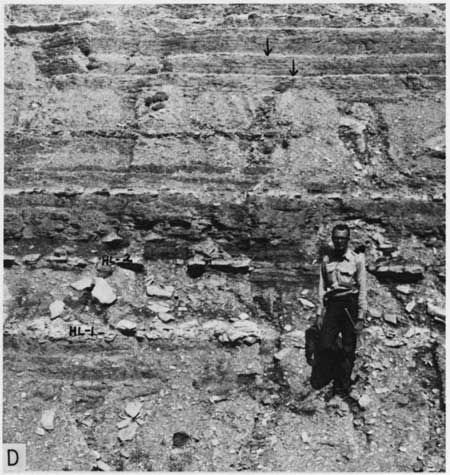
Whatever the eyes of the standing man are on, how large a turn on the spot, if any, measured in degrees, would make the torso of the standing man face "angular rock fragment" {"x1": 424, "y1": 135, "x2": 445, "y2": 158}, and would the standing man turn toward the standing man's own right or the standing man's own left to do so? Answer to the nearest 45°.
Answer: approximately 135° to the standing man's own left

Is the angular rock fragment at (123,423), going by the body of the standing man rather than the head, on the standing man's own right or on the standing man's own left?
on the standing man's own right

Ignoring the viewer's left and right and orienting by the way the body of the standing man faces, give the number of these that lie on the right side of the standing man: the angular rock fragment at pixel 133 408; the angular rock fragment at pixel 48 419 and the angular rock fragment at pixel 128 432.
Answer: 3

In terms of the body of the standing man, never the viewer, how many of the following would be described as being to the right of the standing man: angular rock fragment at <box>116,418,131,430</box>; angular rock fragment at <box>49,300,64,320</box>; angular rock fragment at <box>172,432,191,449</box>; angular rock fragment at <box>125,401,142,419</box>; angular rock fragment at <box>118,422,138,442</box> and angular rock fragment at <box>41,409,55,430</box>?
6

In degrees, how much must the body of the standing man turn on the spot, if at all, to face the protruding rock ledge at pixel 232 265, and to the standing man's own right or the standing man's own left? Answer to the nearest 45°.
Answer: approximately 135° to the standing man's own right

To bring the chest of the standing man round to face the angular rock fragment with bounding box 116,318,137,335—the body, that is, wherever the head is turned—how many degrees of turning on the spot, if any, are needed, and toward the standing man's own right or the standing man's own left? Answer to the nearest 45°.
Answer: approximately 90° to the standing man's own right

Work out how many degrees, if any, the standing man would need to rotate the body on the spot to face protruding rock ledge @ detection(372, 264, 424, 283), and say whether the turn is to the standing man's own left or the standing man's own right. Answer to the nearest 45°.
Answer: approximately 135° to the standing man's own left

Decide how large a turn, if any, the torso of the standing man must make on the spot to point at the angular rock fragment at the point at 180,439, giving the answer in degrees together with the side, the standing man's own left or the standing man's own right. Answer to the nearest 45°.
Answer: approximately 90° to the standing man's own right

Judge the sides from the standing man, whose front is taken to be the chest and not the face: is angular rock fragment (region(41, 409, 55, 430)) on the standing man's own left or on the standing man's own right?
on the standing man's own right

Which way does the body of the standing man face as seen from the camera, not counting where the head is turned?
toward the camera

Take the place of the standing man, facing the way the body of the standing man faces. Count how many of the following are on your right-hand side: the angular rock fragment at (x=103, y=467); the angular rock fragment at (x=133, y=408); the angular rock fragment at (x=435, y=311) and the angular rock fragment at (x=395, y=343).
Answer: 2
